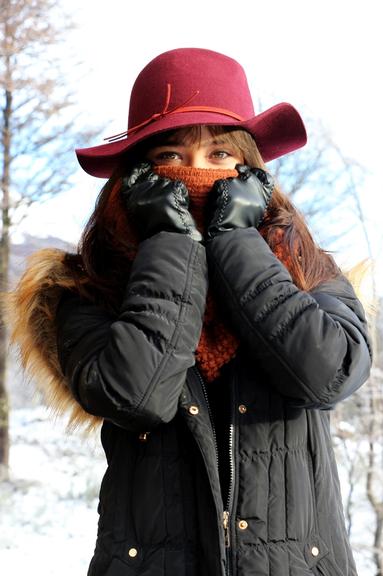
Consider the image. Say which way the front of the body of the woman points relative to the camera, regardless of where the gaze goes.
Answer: toward the camera
